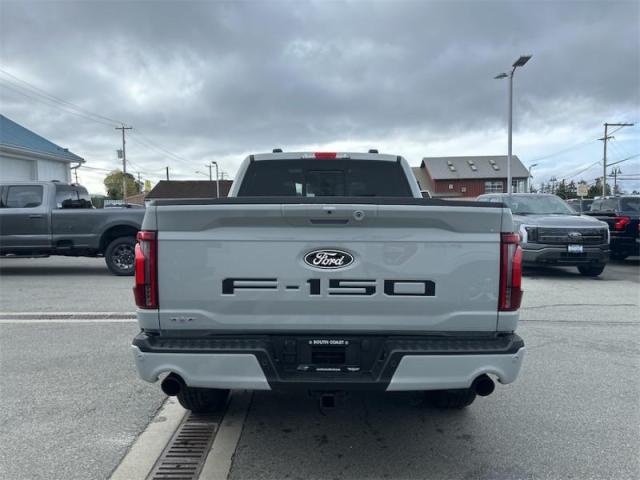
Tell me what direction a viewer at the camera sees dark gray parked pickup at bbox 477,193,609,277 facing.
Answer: facing the viewer and to the right of the viewer

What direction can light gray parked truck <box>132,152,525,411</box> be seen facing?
away from the camera

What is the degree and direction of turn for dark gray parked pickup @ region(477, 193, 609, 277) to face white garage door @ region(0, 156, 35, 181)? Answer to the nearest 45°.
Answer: approximately 135° to its right

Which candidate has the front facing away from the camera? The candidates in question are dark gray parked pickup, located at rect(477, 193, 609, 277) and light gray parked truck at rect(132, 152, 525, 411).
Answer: the light gray parked truck

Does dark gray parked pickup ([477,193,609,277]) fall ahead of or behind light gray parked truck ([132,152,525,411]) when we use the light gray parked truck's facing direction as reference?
ahead

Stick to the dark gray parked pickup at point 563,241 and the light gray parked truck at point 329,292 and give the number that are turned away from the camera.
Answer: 1

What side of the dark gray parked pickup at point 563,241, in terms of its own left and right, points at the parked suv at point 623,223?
left

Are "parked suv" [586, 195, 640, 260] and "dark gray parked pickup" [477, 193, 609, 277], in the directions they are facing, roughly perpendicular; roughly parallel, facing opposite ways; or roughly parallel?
roughly parallel, facing opposite ways

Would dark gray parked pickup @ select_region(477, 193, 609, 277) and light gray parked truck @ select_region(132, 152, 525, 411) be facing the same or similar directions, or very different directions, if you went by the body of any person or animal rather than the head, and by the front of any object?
very different directions

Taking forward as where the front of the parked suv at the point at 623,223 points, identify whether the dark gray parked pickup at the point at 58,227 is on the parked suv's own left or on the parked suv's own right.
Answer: on the parked suv's own left

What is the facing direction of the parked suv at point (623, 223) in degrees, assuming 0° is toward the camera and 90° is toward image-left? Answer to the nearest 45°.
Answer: approximately 135°

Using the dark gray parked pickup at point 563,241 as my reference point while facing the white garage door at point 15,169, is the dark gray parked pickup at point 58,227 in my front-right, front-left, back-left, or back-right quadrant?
front-left
